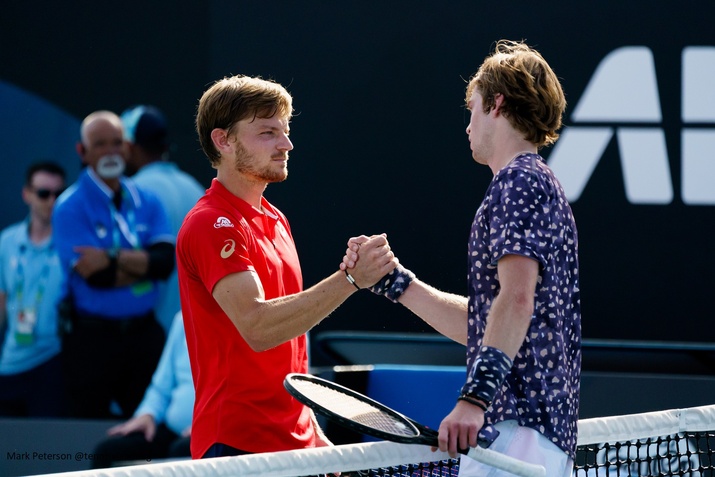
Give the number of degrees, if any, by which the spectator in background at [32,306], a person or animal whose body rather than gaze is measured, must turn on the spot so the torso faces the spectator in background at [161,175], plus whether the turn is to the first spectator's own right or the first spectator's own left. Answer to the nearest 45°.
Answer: approximately 90° to the first spectator's own left

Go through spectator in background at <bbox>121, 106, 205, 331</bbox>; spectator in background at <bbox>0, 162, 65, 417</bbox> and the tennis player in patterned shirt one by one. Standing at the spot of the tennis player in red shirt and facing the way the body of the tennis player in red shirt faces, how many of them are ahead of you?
1

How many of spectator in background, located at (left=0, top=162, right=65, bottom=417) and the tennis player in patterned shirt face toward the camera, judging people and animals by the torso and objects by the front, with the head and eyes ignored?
1

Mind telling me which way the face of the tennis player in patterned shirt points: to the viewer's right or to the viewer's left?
to the viewer's left

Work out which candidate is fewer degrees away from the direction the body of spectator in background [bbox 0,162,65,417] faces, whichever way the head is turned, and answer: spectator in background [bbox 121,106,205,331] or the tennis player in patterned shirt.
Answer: the tennis player in patterned shirt

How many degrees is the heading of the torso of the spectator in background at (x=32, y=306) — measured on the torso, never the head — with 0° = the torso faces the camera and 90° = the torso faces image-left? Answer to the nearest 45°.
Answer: approximately 0°

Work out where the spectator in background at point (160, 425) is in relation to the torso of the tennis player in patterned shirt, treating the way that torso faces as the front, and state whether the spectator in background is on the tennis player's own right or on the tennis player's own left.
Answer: on the tennis player's own right

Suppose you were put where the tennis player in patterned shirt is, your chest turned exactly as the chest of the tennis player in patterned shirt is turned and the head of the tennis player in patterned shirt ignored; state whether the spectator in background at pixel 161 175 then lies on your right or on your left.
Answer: on your right

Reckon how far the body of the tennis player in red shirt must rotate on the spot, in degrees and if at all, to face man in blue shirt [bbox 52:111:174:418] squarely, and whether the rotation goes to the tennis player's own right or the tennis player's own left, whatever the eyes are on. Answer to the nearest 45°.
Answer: approximately 135° to the tennis player's own left

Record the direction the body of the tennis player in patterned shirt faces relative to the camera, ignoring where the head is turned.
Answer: to the viewer's left

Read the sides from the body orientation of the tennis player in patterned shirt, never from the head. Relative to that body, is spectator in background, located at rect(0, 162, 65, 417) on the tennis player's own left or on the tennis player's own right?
on the tennis player's own right

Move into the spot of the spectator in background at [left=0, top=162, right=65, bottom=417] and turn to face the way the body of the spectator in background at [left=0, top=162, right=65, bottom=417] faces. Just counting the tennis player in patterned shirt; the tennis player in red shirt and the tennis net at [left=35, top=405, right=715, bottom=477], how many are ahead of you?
3

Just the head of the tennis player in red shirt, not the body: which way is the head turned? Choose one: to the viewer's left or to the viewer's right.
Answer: to the viewer's right
